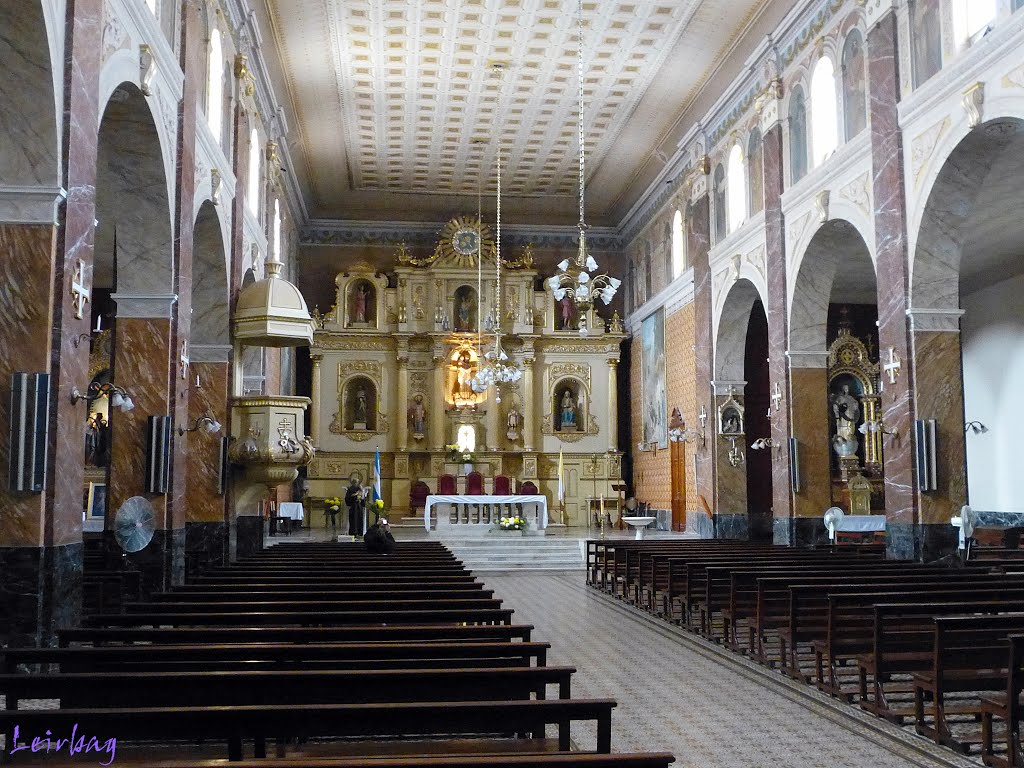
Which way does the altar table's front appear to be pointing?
toward the camera

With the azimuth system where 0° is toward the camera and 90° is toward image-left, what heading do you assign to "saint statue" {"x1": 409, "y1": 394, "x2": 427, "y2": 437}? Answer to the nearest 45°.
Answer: approximately 0°

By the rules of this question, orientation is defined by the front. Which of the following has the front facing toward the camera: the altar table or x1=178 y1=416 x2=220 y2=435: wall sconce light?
the altar table

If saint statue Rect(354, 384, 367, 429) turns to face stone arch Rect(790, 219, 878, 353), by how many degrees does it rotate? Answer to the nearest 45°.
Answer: approximately 45° to its left

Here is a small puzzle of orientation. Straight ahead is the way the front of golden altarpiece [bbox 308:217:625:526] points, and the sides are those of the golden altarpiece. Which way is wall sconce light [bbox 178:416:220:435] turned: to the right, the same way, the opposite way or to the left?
to the left

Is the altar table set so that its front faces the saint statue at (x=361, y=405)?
no

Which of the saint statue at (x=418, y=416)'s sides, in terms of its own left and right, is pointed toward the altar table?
front

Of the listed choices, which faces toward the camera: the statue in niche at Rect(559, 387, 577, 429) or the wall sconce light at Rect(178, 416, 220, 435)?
the statue in niche

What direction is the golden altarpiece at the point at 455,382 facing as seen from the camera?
toward the camera

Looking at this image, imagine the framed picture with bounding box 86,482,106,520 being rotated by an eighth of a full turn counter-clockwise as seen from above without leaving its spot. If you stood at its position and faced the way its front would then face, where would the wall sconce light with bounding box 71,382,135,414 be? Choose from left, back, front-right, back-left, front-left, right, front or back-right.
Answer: right

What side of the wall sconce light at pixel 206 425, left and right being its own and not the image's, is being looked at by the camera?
right

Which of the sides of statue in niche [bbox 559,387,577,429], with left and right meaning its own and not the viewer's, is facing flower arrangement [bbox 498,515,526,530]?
front

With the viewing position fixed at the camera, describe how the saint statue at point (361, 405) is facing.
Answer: facing the viewer

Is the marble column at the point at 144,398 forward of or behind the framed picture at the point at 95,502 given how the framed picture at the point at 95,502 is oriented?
forward

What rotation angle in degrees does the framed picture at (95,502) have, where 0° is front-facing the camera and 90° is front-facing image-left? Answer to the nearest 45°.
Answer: approximately 315°

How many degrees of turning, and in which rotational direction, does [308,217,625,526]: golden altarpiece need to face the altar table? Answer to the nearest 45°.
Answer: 0° — it already faces it

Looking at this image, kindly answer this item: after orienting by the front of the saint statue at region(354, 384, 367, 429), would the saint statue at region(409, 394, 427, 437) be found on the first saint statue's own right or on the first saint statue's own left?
on the first saint statue's own left

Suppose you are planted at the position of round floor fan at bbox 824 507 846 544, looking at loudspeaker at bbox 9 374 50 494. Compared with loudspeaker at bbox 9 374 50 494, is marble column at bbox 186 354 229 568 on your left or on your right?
right
